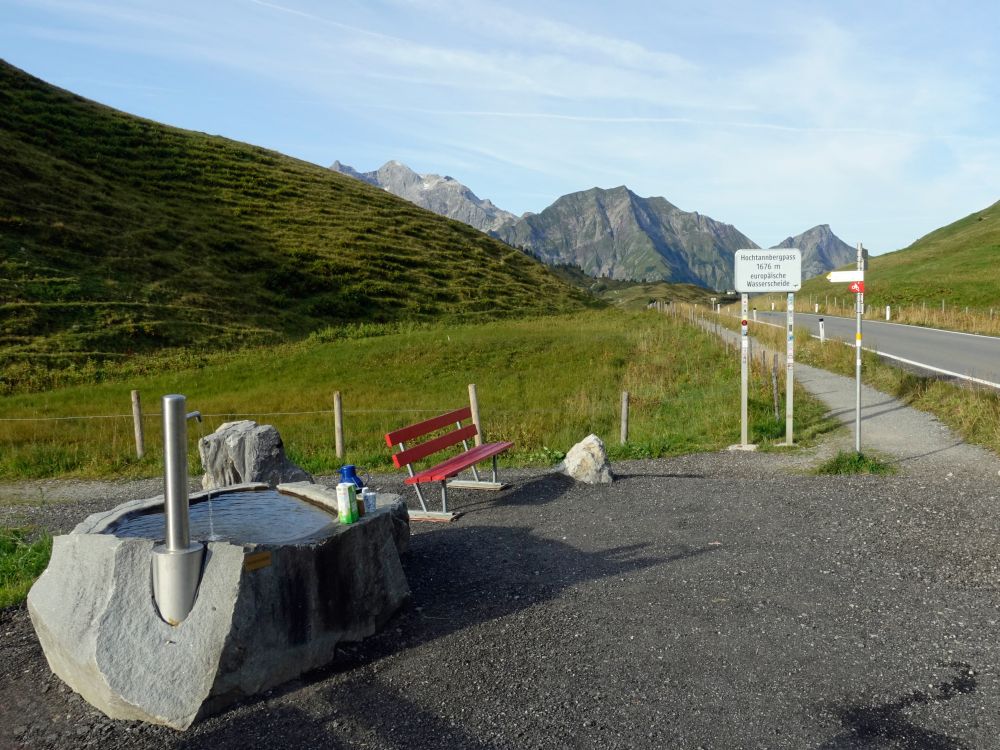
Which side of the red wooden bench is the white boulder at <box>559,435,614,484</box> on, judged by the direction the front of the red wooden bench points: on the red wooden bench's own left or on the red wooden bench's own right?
on the red wooden bench's own left

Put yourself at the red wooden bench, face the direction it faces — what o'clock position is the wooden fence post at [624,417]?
The wooden fence post is roughly at 9 o'clock from the red wooden bench.

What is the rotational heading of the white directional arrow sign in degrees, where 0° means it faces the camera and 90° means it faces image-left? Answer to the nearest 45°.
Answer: approximately 0°

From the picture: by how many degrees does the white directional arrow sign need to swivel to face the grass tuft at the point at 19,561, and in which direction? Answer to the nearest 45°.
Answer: approximately 45° to its right

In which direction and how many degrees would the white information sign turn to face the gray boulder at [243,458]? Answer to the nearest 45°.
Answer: approximately 45° to its right

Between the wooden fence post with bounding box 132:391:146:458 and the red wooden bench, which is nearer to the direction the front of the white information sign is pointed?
the red wooden bench

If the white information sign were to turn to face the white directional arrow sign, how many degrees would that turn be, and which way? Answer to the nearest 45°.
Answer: approximately 45° to its left

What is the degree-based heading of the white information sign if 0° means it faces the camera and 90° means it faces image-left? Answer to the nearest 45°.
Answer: approximately 0°
